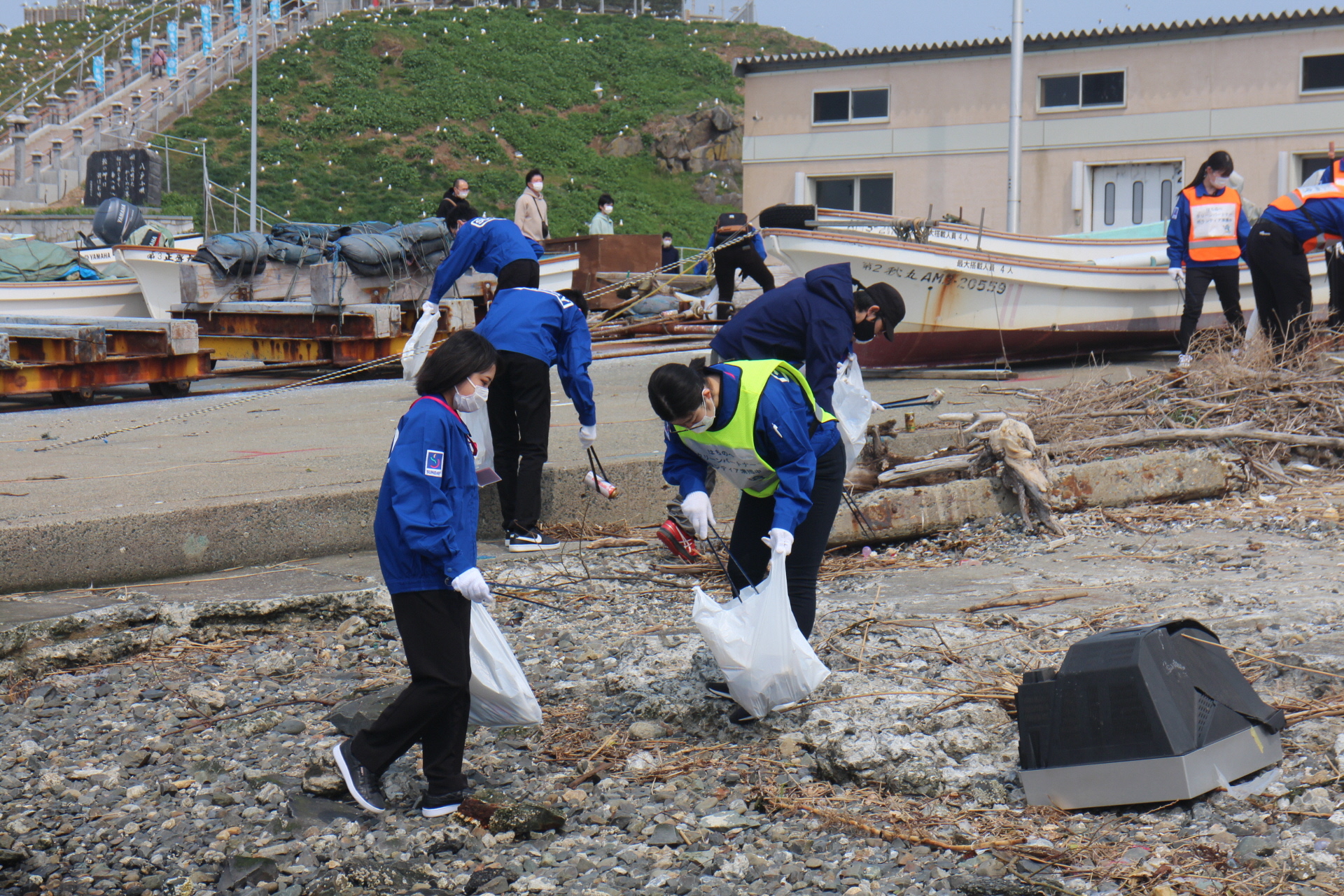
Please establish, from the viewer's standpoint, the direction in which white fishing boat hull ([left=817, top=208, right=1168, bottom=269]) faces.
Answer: facing to the left of the viewer

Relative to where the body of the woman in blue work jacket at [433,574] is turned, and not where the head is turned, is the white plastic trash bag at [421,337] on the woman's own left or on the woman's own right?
on the woman's own left

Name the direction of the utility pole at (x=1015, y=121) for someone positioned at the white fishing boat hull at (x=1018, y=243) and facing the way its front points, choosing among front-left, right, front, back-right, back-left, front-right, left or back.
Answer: right

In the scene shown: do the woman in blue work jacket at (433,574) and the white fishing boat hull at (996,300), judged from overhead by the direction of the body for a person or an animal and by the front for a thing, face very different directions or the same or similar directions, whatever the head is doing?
very different directions

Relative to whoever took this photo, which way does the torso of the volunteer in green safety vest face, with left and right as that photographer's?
facing the viewer and to the left of the viewer

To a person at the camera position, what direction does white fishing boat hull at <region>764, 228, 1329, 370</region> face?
facing to the left of the viewer

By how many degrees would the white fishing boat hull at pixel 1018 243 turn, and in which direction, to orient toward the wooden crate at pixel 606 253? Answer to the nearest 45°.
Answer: approximately 45° to its right

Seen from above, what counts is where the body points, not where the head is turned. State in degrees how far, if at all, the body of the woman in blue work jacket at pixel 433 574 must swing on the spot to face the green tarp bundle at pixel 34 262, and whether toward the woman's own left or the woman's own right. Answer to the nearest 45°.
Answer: approximately 90° to the woman's own left
